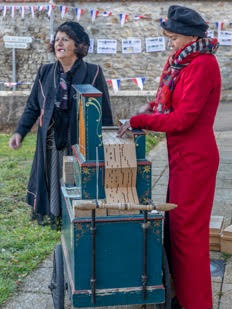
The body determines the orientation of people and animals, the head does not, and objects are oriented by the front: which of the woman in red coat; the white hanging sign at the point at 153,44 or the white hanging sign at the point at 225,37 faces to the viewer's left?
the woman in red coat

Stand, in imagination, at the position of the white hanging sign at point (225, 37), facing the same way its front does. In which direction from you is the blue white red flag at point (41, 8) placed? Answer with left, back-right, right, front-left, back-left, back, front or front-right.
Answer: right

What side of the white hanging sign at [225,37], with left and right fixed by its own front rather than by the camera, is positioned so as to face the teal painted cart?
front

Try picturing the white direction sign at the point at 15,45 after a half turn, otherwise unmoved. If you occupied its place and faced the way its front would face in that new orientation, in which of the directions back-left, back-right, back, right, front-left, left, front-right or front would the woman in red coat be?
back

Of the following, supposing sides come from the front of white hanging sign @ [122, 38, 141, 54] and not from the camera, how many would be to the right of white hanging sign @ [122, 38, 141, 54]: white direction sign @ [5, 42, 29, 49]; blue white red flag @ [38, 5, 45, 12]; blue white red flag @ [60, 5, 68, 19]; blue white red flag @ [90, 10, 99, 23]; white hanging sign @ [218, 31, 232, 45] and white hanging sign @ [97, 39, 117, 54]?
5

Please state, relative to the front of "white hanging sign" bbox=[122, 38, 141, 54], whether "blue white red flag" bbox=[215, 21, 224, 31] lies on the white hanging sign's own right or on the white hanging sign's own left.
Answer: on the white hanging sign's own left

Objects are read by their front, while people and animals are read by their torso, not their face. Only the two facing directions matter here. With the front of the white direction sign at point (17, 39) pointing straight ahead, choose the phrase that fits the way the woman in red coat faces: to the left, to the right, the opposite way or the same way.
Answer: to the right

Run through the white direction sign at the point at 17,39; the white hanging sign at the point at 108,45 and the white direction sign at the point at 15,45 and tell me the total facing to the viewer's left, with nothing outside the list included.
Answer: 0

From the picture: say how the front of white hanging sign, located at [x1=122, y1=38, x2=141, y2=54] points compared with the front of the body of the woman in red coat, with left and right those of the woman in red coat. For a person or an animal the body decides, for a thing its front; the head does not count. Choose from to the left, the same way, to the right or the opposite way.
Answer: to the left

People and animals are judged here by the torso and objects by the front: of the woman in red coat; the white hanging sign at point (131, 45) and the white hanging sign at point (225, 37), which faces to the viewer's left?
the woman in red coat

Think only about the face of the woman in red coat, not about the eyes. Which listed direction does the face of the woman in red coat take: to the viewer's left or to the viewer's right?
to the viewer's left

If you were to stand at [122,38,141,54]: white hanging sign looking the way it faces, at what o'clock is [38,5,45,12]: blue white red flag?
The blue white red flag is roughly at 3 o'clock from the white hanging sign.

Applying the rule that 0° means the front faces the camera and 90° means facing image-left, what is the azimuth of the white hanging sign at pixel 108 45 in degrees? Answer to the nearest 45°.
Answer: approximately 0°

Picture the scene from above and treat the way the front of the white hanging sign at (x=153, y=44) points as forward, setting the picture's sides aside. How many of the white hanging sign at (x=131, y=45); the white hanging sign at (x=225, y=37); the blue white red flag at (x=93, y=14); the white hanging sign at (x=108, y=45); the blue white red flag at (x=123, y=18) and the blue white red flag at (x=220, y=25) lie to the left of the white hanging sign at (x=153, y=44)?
2

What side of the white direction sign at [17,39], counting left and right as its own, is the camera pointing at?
front

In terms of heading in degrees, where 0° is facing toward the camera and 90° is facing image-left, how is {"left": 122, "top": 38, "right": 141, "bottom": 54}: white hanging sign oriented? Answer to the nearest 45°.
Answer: approximately 0°
